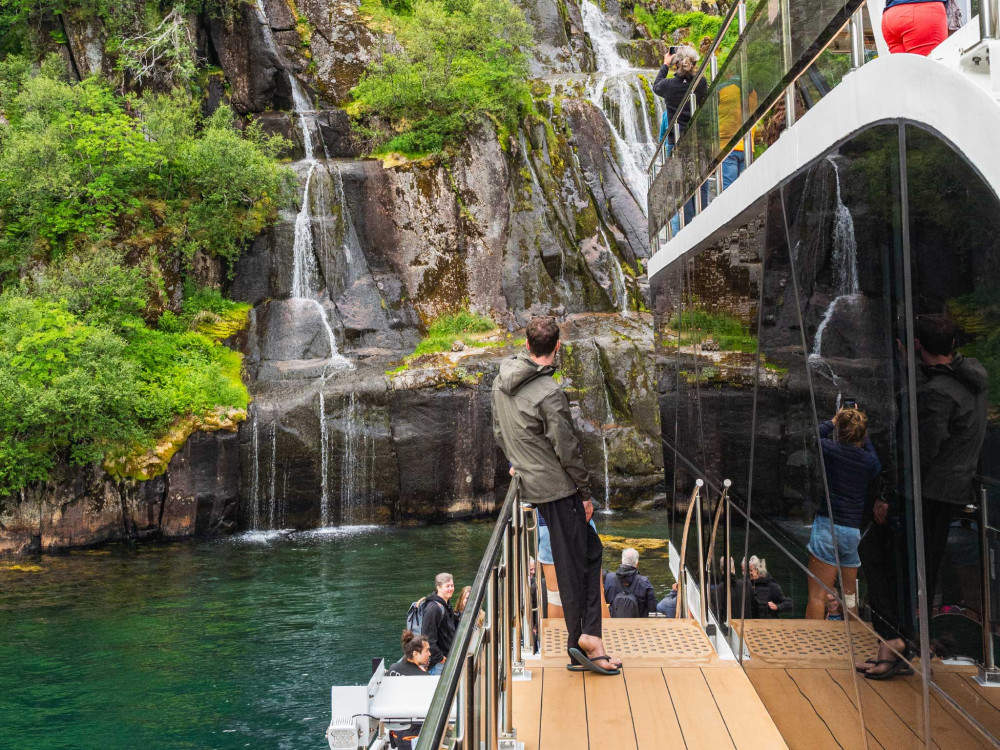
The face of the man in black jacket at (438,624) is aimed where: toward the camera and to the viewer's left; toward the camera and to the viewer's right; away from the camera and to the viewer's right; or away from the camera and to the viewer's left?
toward the camera and to the viewer's right

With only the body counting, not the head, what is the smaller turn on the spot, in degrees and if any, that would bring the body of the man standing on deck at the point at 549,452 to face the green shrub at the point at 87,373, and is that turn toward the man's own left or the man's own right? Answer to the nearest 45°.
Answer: approximately 90° to the man's own left

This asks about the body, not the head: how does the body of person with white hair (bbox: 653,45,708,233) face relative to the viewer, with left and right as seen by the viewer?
facing away from the viewer and to the left of the viewer

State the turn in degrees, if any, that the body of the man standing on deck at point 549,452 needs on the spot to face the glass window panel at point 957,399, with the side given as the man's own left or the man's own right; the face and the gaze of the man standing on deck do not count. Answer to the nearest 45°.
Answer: approximately 90° to the man's own right

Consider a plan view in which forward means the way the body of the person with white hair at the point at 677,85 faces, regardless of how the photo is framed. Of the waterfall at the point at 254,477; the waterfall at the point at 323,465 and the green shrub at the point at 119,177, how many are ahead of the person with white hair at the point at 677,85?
3

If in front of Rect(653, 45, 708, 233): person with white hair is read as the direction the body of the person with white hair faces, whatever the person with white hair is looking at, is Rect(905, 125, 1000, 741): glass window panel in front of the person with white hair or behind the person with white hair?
behind

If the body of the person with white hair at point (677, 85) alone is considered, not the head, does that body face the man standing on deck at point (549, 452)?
no

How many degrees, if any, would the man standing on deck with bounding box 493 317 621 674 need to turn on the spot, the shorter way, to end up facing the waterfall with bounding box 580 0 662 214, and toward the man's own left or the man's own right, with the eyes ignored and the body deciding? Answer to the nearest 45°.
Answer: approximately 45° to the man's own left

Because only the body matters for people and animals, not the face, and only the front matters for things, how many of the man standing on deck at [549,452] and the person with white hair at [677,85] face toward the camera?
0

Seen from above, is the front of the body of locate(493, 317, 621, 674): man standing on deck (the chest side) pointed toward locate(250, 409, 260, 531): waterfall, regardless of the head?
no

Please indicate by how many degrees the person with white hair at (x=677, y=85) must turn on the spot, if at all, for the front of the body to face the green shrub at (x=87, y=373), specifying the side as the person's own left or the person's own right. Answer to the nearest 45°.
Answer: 0° — they already face it

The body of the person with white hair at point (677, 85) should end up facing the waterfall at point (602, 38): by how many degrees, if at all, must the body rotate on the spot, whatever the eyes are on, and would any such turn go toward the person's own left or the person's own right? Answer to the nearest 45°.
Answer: approximately 45° to the person's own right
